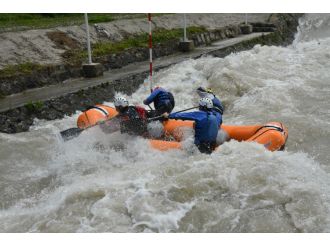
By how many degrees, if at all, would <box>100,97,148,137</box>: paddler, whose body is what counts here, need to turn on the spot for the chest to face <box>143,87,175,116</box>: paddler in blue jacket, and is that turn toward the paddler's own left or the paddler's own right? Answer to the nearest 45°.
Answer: approximately 135° to the paddler's own right

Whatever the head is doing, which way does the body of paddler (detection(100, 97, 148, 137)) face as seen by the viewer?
to the viewer's left

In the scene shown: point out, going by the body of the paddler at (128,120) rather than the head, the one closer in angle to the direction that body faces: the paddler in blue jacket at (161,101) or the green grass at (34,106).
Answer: the green grass

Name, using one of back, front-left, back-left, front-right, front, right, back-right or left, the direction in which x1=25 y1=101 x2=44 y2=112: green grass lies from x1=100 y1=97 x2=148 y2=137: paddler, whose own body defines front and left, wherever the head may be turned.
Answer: front-right

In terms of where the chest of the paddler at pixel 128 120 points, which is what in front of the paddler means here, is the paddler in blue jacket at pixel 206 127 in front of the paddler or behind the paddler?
behind

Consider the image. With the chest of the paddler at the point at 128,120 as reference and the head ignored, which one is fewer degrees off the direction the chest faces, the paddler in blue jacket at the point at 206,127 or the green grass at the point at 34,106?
the green grass
